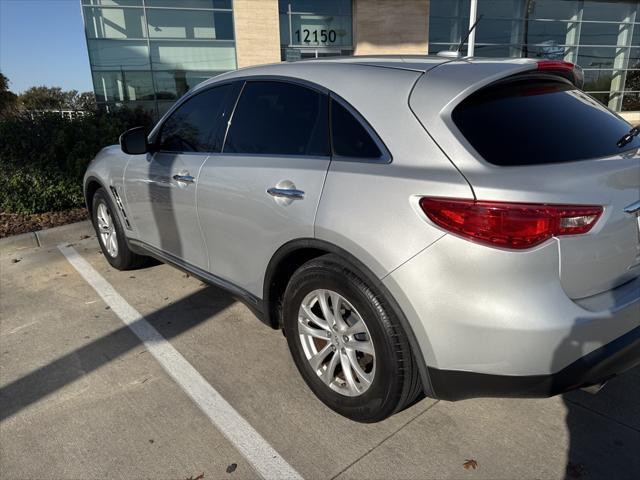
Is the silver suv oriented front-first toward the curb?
yes

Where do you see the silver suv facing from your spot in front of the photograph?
facing away from the viewer and to the left of the viewer

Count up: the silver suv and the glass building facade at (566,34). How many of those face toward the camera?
1

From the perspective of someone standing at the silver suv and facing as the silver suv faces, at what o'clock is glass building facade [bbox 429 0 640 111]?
The glass building facade is roughly at 2 o'clock from the silver suv.

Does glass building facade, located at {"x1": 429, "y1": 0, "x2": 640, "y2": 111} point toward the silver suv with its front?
yes
